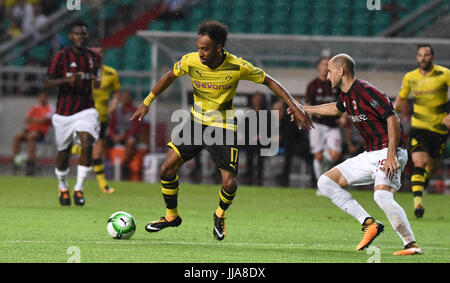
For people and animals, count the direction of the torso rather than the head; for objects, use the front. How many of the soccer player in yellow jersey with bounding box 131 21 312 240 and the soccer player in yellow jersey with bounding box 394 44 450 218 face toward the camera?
2

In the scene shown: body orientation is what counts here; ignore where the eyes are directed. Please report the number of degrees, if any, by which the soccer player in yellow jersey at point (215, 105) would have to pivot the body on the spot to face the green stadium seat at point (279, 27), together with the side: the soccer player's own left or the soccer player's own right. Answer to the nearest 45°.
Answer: approximately 180°

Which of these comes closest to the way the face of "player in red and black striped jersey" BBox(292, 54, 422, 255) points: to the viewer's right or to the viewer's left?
to the viewer's left

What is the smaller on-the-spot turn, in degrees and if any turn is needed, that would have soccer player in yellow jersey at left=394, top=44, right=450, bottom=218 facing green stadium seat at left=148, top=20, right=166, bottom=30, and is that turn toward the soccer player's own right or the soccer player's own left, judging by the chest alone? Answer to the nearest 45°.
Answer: approximately 135° to the soccer player's own right

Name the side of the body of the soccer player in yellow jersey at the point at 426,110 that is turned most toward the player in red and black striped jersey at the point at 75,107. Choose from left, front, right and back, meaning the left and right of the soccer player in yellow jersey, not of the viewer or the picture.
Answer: right

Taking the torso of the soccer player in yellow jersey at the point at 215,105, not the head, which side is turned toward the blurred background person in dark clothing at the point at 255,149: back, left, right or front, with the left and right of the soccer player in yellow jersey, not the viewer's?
back

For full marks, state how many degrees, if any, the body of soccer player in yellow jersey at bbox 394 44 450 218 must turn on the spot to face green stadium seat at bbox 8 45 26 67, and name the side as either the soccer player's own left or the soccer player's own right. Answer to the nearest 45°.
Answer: approximately 135° to the soccer player's own right

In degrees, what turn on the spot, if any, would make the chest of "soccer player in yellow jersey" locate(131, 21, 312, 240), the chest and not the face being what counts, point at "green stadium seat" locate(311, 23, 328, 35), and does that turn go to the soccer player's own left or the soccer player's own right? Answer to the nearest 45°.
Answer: approximately 180°

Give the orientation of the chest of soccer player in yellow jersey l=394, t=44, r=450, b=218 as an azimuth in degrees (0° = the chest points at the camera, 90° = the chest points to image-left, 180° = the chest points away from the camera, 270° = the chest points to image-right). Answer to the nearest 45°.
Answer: approximately 0°
